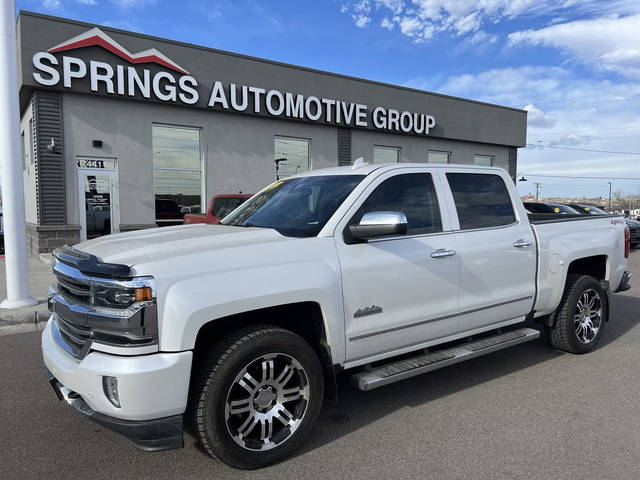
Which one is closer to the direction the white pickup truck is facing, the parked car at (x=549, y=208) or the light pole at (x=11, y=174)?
the light pole

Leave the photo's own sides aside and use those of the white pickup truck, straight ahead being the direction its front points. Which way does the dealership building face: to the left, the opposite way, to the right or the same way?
to the left

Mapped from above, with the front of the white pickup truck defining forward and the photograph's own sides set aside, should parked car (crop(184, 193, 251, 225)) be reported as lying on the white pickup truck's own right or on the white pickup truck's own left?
on the white pickup truck's own right

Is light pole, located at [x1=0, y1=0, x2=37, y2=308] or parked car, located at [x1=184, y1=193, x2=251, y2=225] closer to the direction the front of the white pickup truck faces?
the light pole

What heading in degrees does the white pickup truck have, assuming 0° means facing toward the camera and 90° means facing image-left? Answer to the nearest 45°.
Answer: approximately 45°

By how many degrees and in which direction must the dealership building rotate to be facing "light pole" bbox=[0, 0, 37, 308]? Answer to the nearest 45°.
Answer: approximately 45° to its right

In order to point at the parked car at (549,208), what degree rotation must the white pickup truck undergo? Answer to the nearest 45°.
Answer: approximately 180°

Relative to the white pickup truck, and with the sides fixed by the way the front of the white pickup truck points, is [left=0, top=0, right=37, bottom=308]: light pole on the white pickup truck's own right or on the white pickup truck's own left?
on the white pickup truck's own right
